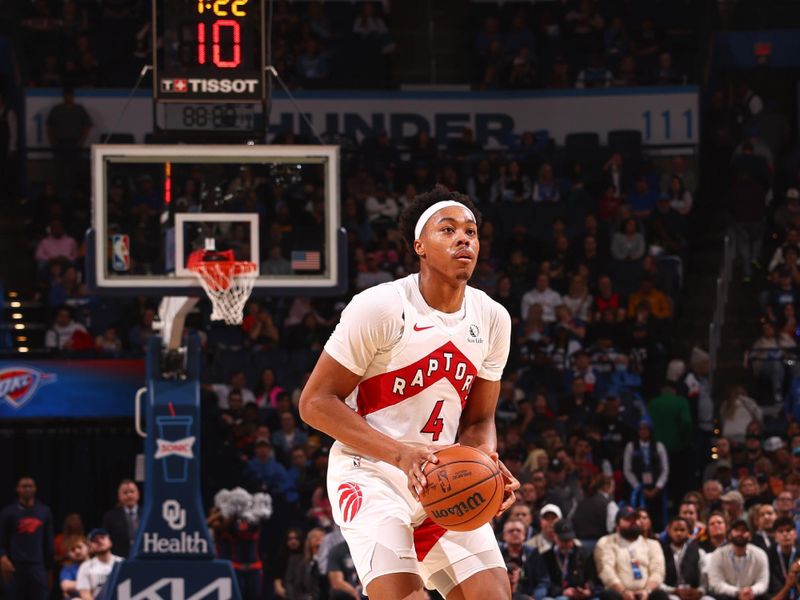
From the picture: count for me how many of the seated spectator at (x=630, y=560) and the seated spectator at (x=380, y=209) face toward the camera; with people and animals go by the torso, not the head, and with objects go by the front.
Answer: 2

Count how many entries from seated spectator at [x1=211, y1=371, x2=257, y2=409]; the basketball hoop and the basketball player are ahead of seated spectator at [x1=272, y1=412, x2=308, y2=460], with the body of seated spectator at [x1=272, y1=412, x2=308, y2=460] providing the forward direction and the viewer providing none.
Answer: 2

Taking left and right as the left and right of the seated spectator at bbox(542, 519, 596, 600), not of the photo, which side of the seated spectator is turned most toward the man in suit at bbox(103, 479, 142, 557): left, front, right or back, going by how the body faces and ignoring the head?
right

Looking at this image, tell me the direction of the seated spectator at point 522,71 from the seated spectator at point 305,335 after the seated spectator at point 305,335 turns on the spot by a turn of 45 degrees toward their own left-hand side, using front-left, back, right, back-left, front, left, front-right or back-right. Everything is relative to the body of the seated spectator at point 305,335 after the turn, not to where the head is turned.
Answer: left

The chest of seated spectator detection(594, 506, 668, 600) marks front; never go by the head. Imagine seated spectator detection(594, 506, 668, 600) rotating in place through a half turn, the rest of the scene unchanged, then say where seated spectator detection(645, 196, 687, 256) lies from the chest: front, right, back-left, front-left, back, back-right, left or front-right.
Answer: front

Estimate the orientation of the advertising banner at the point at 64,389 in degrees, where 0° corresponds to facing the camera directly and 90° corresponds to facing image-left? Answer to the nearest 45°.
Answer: approximately 0°
